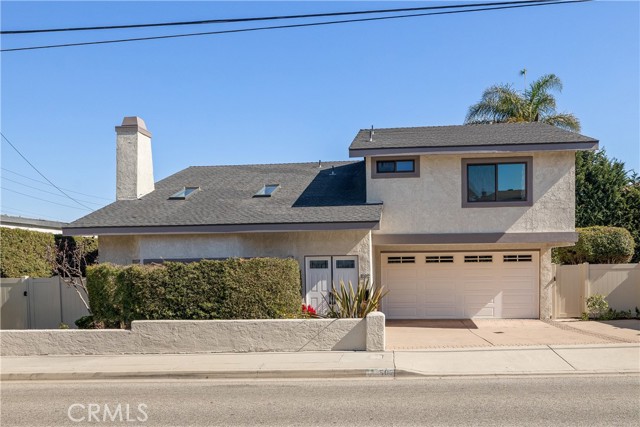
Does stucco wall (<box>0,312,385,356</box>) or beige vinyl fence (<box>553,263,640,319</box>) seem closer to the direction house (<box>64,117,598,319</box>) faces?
the stucco wall

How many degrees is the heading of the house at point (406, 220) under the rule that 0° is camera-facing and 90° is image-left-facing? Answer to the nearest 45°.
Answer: approximately 0°

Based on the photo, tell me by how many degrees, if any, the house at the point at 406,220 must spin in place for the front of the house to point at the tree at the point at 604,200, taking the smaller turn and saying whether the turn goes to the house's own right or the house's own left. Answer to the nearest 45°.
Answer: approximately 135° to the house's own left

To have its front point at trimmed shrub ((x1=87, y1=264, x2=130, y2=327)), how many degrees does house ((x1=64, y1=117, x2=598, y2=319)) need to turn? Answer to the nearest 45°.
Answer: approximately 45° to its right

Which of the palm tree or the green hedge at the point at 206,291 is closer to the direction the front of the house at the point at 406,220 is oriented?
the green hedge

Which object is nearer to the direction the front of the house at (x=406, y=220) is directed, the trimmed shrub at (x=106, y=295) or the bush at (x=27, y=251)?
the trimmed shrub

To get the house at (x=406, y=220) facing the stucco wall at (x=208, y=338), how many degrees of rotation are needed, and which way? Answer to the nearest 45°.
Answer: approximately 45° to its right
